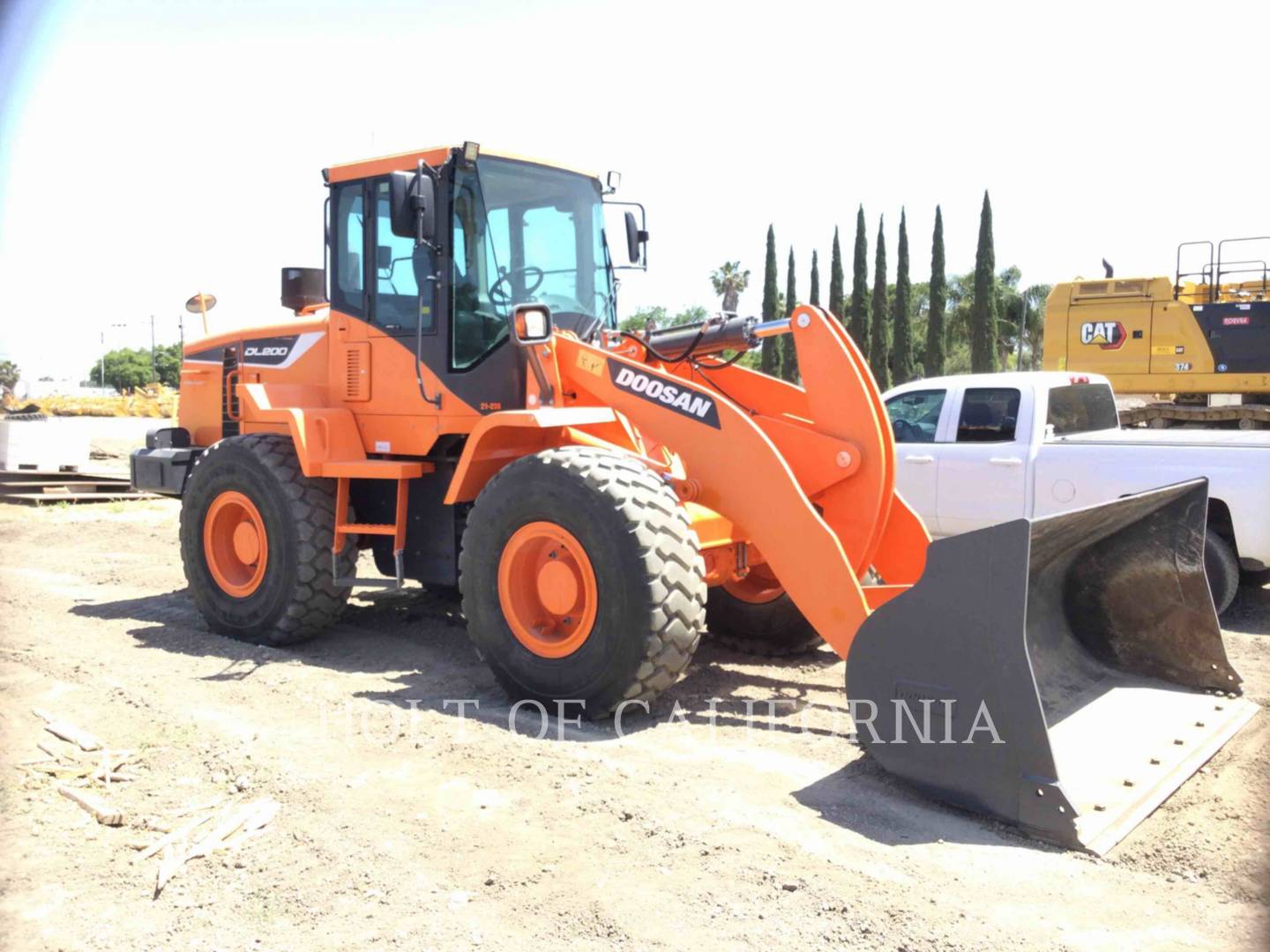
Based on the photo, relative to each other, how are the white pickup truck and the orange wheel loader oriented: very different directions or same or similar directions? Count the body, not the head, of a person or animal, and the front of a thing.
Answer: very different directions

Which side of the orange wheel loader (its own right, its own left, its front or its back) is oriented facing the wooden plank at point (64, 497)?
back

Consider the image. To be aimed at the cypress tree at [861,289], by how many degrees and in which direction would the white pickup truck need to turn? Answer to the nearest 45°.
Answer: approximately 45° to its right

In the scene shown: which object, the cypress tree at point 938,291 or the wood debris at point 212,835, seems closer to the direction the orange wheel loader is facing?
the wood debris

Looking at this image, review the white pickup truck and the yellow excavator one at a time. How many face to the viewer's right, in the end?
1

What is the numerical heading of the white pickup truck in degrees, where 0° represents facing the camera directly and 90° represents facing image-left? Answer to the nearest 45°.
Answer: approximately 135°

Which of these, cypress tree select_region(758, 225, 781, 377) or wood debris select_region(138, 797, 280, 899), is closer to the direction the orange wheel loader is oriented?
the wood debris

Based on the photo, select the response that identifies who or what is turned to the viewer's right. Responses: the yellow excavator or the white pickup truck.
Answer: the yellow excavator

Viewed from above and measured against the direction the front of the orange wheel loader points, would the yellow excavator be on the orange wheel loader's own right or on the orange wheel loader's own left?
on the orange wheel loader's own left

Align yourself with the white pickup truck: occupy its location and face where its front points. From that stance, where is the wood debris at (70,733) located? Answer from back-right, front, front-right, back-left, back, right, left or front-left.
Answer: left

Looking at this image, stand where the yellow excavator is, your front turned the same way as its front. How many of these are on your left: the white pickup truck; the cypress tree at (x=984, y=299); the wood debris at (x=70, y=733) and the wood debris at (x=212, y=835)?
1

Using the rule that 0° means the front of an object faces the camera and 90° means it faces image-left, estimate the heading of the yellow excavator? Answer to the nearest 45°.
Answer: approximately 270°

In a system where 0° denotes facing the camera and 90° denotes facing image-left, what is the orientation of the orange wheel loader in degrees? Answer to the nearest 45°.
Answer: approximately 315°

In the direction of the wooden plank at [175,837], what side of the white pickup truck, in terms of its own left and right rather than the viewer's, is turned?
left

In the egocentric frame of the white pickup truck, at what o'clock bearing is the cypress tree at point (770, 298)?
The cypress tree is roughly at 1 o'clock from the white pickup truck.
